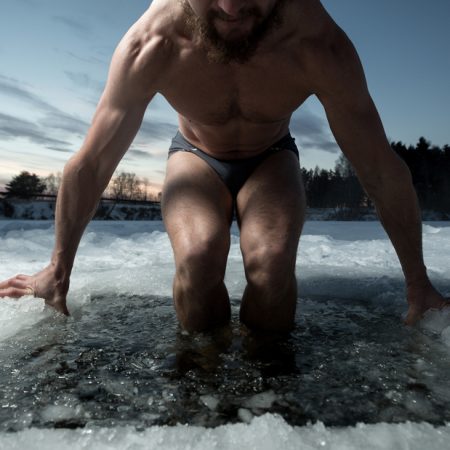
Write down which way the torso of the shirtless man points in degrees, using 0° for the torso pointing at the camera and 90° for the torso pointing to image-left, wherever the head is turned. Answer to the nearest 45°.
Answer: approximately 0°

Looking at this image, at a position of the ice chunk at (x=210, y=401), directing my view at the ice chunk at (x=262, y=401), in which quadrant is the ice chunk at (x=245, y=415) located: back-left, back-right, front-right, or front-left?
front-right

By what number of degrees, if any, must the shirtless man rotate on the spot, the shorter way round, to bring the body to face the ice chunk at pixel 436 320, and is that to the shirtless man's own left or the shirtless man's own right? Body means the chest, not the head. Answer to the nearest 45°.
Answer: approximately 90° to the shirtless man's own left

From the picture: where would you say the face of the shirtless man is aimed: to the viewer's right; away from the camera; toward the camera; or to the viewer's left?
toward the camera
